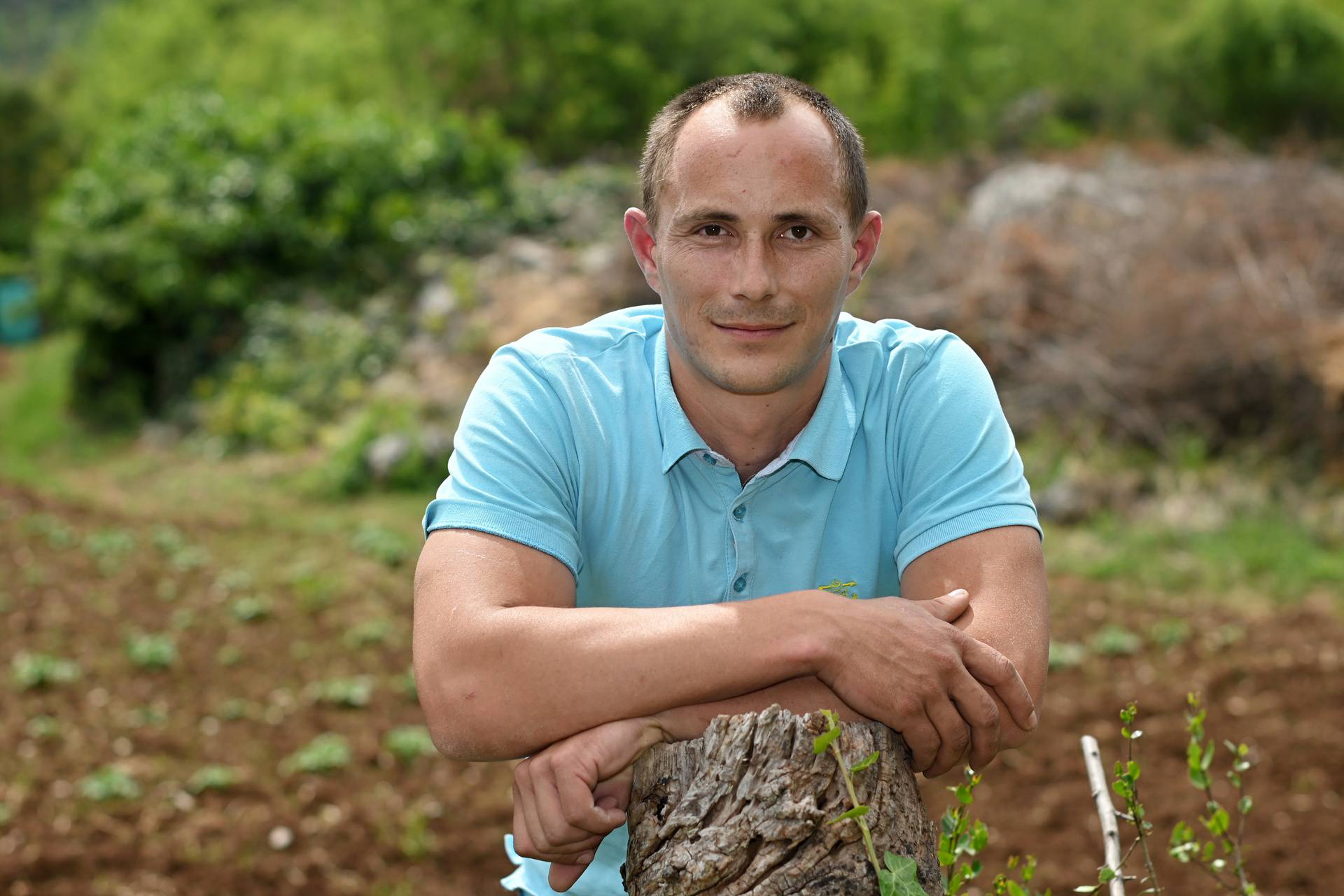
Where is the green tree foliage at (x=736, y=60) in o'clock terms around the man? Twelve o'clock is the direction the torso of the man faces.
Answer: The green tree foliage is roughly at 6 o'clock from the man.

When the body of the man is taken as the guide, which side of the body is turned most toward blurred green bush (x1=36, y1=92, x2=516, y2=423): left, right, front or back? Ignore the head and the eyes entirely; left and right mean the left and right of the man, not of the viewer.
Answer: back

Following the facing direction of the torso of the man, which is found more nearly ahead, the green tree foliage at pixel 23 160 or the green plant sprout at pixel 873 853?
the green plant sprout

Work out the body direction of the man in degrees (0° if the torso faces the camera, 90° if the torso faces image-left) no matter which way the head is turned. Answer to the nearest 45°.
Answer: approximately 0°

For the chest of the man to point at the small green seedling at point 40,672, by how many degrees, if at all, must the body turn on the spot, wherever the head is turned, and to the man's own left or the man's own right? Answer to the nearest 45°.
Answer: approximately 135° to the man's own right

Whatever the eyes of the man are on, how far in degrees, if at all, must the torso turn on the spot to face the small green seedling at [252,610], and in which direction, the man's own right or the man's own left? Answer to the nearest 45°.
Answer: approximately 135° to the man's own right
